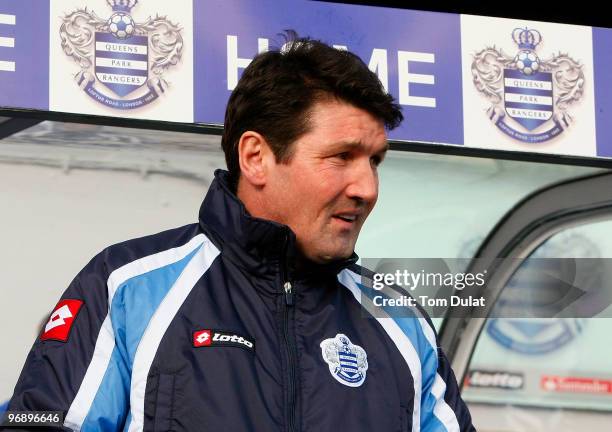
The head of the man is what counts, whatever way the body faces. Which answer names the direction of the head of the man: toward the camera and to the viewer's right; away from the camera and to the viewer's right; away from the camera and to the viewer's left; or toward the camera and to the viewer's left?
toward the camera and to the viewer's right

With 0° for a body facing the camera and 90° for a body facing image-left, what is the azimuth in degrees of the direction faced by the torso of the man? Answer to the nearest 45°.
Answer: approximately 315°
